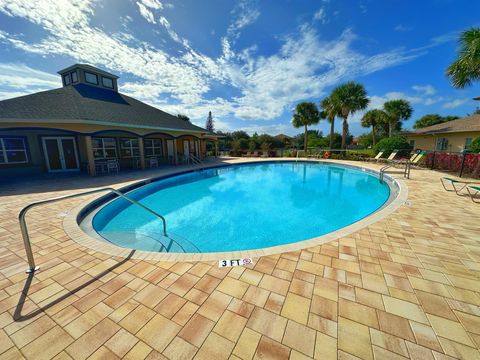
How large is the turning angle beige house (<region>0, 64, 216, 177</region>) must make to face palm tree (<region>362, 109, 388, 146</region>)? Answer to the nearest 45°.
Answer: approximately 45° to its left

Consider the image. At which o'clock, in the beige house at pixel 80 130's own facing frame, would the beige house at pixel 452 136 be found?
the beige house at pixel 452 136 is roughly at 11 o'clock from the beige house at pixel 80 130.

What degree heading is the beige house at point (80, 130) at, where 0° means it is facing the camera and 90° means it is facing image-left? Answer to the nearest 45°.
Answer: approximately 315°

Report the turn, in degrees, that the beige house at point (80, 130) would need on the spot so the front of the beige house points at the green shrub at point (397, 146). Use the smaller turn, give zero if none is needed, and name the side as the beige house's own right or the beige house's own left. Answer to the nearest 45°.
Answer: approximately 45° to the beige house's own left
